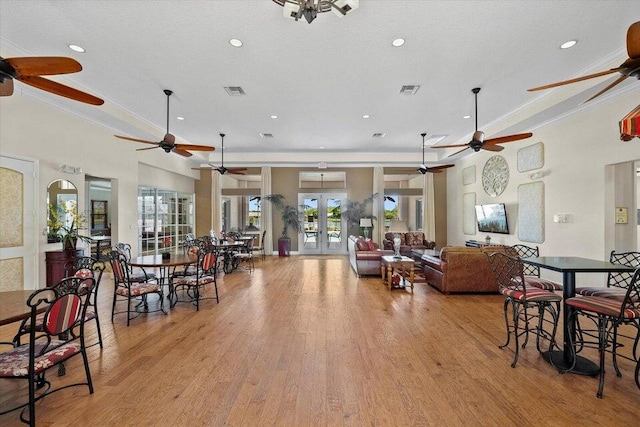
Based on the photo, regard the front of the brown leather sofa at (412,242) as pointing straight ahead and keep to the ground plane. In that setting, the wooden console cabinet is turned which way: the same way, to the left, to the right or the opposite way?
to the left

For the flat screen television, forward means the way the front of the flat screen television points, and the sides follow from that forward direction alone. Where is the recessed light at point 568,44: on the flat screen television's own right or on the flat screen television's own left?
on the flat screen television's own left

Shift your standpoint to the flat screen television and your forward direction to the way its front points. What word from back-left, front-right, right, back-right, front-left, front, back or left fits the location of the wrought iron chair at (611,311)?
front-left

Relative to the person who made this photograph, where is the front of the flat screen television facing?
facing the viewer and to the left of the viewer

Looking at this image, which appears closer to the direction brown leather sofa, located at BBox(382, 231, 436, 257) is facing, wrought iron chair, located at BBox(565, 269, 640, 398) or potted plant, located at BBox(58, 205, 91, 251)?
the wrought iron chair

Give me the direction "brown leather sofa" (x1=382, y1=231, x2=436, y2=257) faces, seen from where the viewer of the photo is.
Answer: facing the viewer

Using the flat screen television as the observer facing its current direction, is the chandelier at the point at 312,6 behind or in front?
in front

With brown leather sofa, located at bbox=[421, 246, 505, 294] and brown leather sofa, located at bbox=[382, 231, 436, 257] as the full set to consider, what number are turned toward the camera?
1

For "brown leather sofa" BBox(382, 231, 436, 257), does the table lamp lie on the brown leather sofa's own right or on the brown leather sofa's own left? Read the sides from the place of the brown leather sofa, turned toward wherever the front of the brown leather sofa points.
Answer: on the brown leather sofa's own right

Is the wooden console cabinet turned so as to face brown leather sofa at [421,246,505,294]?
yes

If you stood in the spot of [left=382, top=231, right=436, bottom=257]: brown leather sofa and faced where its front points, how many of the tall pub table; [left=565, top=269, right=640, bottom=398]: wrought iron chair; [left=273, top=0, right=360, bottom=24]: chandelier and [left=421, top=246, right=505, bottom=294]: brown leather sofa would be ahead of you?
4

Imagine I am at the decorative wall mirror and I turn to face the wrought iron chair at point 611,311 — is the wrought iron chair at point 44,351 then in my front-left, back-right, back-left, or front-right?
front-right
